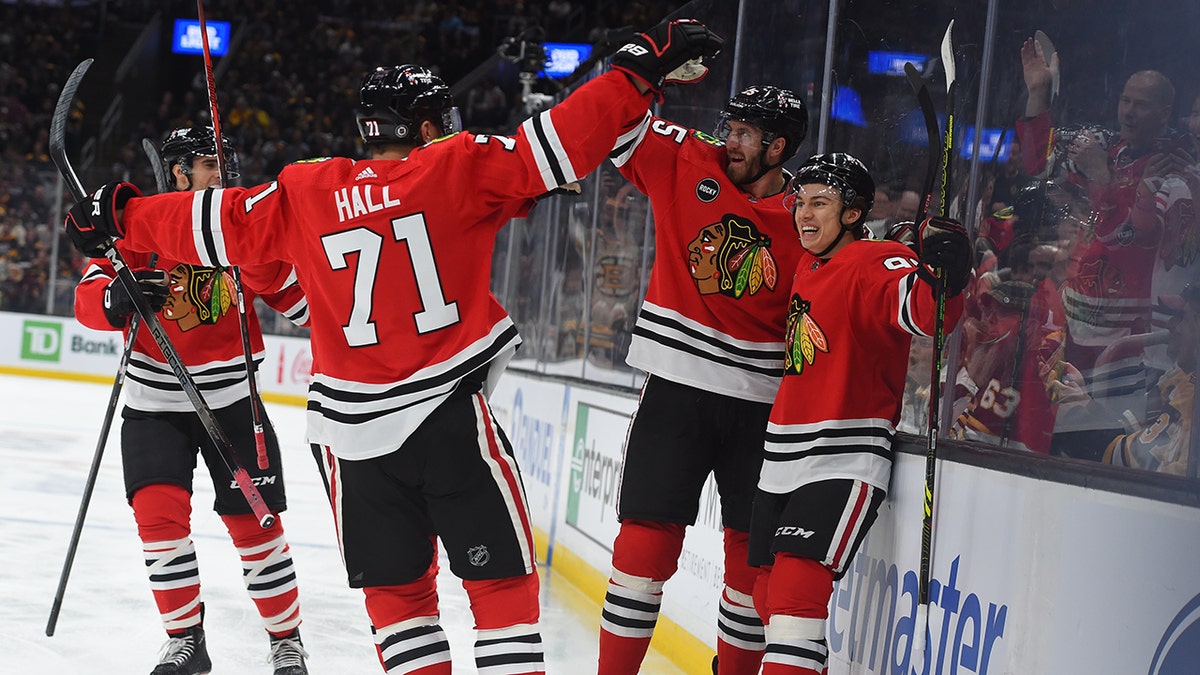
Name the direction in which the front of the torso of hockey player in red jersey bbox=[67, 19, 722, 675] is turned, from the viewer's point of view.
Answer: away from the camera

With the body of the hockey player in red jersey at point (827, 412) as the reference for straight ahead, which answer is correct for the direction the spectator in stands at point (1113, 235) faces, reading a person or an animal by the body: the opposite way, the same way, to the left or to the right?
the same way

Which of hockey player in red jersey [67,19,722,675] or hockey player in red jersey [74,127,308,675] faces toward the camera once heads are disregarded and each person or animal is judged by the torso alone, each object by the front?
hockey player in red jersey [74,127,308,675]

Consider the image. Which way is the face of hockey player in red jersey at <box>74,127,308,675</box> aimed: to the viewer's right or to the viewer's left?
to the viewer's right

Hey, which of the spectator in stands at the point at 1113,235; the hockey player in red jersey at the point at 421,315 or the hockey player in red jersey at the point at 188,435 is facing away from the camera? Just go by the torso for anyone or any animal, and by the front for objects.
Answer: the hockey player in red jersey at the point at 421,315

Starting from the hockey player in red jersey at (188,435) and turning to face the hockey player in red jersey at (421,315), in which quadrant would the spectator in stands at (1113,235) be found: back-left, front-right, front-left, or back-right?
front-left

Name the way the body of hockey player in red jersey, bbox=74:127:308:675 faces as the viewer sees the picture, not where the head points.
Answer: toward the camera

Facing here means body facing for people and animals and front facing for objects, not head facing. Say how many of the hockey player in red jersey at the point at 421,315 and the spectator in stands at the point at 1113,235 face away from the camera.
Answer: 1

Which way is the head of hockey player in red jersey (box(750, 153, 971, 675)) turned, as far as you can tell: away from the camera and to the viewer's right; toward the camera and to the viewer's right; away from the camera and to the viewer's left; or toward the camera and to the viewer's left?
toward the camera and to the viewer's left

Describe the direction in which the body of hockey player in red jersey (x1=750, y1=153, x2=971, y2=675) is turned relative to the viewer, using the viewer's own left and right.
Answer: facing the viewer and to the left of the viewer

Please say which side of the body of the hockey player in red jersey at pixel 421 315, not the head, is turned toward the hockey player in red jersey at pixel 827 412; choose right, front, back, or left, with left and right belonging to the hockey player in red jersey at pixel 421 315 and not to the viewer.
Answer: right

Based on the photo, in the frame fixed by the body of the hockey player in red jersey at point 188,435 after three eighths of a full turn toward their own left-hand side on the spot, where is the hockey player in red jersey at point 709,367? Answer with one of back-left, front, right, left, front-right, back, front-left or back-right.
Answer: right

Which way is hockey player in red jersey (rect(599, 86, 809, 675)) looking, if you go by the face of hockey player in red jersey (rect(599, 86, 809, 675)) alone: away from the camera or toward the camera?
toward the camera
